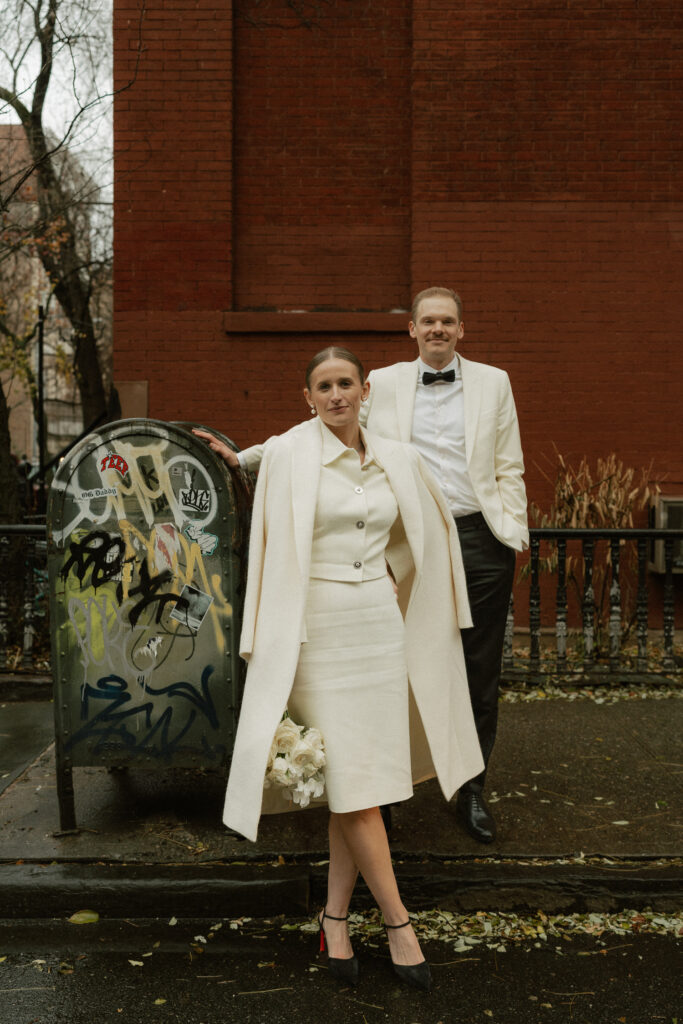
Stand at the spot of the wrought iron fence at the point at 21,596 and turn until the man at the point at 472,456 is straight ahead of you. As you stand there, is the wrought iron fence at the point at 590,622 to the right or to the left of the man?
left

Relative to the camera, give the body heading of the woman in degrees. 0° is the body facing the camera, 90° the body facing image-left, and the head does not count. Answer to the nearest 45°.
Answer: approximately 0°
